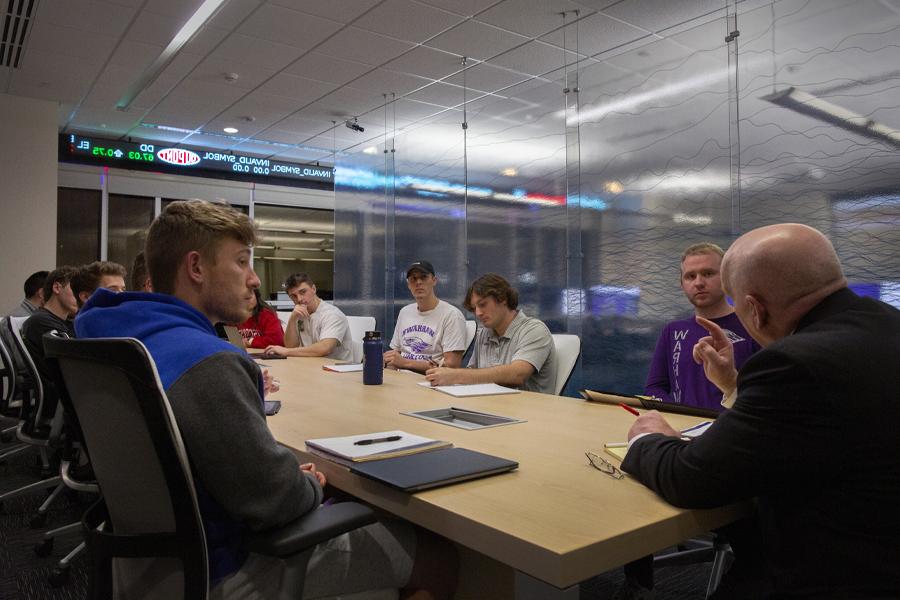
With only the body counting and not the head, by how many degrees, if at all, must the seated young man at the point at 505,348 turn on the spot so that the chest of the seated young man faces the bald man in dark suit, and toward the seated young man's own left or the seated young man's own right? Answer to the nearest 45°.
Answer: approximately 45° to the seated young man's own left

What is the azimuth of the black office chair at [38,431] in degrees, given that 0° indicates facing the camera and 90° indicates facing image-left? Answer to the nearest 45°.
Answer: approximately 270°

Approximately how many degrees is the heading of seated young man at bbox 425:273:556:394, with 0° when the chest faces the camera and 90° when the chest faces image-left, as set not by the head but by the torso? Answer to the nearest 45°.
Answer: approximately 45°

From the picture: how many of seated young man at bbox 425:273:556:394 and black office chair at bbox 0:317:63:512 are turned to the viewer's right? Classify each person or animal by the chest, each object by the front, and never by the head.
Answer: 1

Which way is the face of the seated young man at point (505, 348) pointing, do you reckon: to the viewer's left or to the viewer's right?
to the viewer's left

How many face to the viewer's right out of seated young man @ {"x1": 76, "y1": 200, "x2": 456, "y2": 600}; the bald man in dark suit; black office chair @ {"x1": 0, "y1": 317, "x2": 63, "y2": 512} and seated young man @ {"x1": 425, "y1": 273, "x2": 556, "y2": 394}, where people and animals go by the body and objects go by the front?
2

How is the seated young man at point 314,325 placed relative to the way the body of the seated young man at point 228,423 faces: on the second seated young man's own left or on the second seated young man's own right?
on the second seated young man's own left

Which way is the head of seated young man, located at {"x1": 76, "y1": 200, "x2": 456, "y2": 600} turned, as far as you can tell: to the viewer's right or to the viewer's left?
to the viewer's right

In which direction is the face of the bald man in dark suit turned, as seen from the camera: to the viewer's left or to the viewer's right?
to the viewer's left

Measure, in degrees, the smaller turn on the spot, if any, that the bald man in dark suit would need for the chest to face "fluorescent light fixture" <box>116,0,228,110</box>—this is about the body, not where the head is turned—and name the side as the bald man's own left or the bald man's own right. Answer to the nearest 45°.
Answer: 0° — they already face it

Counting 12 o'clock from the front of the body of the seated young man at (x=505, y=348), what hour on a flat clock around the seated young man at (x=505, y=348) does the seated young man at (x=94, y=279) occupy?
the seated young man at (x=94, y=279) is roughly at 2 o'clock from the seated young man at (x=505, y=348).
